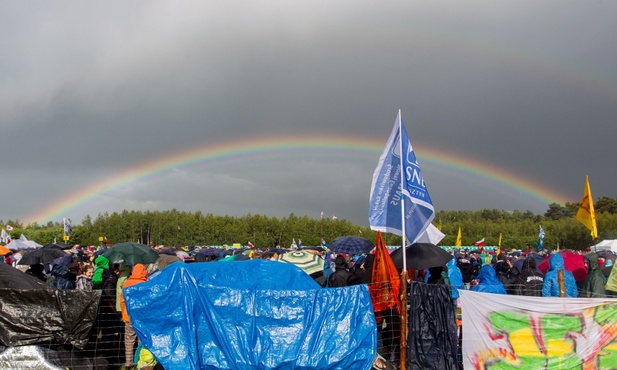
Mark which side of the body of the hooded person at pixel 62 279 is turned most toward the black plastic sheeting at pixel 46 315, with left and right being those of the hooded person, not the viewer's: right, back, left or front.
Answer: back

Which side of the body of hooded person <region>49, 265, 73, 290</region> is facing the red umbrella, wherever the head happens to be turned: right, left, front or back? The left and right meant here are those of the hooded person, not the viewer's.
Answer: right

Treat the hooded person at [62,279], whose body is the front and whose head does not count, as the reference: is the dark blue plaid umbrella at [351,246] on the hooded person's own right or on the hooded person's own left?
on the hooded person's own right

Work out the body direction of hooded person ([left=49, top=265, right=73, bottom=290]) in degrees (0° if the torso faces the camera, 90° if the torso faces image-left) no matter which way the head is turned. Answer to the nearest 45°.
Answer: approximately 180°

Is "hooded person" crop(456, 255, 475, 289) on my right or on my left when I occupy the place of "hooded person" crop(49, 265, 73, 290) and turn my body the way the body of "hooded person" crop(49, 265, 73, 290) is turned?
on my right

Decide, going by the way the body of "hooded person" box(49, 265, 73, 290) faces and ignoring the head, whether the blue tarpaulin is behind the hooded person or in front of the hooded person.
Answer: behind
